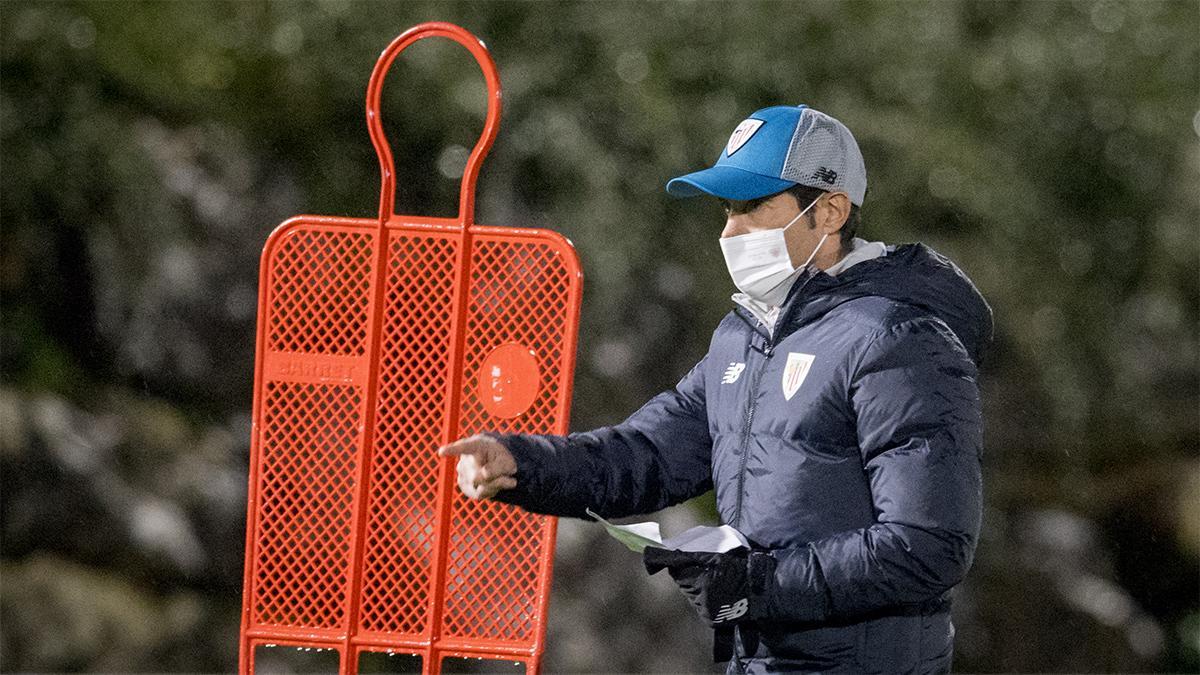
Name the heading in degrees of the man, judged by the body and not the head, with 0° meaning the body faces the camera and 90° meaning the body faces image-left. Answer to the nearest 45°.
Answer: approximately 45°

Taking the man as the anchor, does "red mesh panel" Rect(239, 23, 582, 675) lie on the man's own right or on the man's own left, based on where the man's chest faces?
on the man's own right
